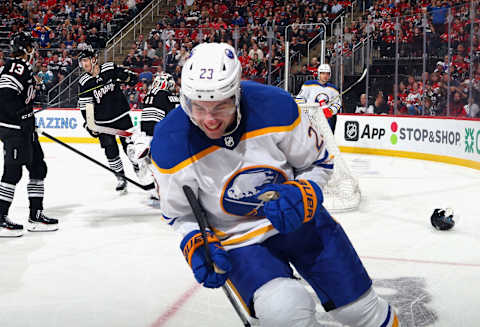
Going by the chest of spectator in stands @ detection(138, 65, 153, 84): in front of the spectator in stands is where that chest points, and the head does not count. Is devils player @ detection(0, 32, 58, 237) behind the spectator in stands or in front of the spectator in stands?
in front

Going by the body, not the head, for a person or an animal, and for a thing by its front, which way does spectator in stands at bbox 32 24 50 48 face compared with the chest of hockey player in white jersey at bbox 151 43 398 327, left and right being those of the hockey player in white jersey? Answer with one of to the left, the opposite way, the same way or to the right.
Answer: the same way

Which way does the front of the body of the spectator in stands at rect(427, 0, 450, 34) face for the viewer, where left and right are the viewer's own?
facing the viewer

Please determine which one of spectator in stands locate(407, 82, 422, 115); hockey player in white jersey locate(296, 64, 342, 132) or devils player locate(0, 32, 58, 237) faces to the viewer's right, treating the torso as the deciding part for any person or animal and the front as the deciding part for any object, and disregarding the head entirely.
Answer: the devils player

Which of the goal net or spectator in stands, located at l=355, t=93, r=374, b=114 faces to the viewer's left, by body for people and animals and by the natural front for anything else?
the goal net

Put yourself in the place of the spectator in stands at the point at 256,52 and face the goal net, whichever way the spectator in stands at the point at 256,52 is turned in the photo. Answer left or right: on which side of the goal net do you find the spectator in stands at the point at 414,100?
left

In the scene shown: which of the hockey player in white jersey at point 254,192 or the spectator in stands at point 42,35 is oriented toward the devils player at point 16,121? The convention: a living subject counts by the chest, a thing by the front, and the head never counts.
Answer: the spectator in stands

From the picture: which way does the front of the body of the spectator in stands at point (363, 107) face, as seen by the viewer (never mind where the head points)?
toward the camera

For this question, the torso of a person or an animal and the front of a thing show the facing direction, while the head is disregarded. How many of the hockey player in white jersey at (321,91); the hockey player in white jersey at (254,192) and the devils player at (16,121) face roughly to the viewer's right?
1

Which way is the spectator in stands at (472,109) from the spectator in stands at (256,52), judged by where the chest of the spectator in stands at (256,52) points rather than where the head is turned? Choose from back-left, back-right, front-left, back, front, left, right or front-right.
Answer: front-left

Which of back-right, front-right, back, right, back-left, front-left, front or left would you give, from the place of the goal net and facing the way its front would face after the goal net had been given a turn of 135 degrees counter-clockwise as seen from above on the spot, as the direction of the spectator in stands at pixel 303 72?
back-left

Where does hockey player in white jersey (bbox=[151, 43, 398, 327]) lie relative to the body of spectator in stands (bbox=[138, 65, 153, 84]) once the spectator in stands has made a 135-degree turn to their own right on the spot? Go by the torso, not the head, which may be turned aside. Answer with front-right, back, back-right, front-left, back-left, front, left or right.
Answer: back-left

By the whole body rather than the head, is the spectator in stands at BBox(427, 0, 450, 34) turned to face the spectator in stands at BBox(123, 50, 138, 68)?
no

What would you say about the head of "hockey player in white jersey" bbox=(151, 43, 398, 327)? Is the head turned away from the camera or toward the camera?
toward the camera

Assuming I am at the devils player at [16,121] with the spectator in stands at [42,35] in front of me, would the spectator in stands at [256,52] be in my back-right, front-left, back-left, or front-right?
front-right

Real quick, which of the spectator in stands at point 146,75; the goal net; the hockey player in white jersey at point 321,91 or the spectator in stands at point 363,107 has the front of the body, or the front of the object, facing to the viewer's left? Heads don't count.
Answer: the goal net

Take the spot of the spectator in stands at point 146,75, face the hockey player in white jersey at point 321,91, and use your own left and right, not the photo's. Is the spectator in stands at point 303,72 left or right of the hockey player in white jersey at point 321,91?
left

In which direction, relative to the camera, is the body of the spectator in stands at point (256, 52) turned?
toward the camera

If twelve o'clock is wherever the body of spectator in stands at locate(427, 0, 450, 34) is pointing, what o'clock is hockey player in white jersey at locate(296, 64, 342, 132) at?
The hockey player in white jersey is roughly at 2 o'clock from the spectator in stands.

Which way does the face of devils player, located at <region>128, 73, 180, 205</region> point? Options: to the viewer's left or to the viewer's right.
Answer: to the viewer's right
